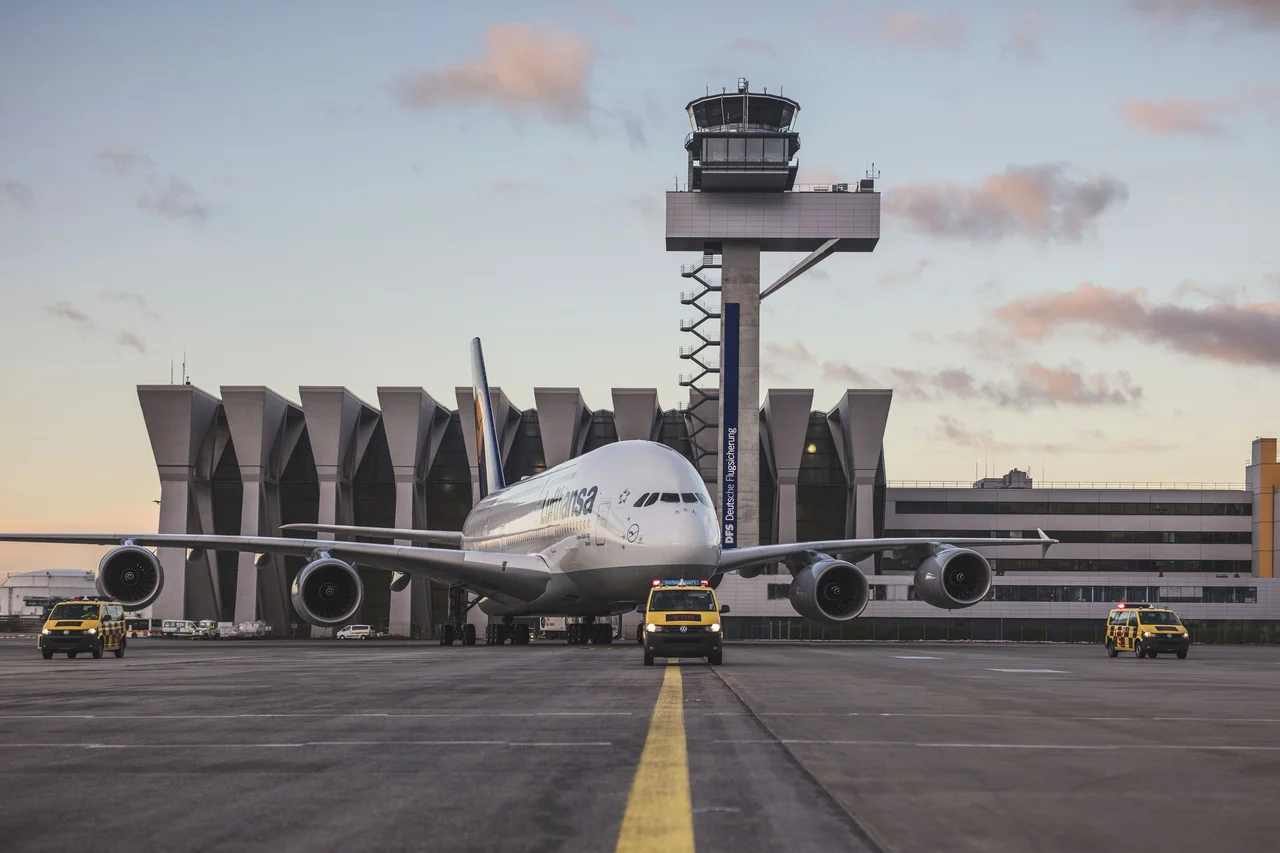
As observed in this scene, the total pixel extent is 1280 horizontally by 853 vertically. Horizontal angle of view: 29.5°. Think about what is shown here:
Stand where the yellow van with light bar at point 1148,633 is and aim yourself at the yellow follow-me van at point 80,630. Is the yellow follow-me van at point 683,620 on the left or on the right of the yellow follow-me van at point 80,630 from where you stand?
left

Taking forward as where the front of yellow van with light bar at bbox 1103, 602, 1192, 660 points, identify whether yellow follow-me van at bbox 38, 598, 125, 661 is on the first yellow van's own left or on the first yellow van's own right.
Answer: on the first yellow van's own right

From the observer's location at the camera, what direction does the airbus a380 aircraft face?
facing the viewer and to the right of the viewer

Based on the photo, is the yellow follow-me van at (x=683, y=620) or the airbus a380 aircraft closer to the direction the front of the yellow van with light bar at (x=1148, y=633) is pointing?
the yellow follow-me van

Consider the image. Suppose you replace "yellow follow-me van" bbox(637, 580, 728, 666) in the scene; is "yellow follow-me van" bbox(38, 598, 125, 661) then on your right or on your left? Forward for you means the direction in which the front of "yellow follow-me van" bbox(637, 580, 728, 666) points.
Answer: on your right

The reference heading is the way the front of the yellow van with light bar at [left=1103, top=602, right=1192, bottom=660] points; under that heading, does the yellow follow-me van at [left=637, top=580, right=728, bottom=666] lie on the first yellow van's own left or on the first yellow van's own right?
on the first yellow van's own right

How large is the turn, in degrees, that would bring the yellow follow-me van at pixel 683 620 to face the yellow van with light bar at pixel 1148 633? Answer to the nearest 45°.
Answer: approximately 135° to its left

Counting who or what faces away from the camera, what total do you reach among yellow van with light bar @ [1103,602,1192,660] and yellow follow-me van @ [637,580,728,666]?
0

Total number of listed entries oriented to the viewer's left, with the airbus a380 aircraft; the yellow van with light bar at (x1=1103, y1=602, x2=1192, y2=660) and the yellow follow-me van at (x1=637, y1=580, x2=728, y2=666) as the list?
0

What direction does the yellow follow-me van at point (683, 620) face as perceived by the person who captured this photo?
facing the viewer
